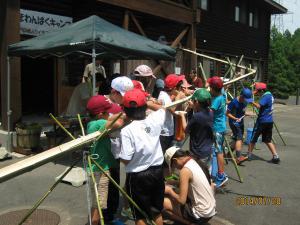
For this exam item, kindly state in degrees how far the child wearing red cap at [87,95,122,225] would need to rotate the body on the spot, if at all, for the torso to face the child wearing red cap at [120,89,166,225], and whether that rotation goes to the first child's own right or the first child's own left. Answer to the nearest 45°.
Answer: approximately 45° to the first child's own right

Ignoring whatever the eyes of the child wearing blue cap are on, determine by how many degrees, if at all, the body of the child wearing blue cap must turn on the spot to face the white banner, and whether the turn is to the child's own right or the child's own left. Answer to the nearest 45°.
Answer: approximately 135° to the child's own right

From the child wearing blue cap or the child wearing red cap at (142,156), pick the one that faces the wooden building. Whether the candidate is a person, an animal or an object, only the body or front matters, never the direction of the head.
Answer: the child wearing red cap

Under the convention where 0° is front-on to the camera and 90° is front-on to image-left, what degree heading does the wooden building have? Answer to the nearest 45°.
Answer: approximately 315°

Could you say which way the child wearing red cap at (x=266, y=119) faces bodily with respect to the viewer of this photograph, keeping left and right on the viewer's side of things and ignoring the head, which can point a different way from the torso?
facing to the left of the viewer

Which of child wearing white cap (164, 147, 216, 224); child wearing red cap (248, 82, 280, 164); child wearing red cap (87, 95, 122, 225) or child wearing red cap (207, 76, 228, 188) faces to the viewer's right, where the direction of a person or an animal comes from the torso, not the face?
child wearing red cap (87, 95, 122, 225)

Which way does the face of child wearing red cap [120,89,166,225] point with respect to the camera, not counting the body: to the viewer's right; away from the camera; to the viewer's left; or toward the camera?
away from the camera

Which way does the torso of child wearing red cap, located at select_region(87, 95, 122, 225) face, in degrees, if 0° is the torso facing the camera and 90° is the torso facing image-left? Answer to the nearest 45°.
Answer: approximately 270°

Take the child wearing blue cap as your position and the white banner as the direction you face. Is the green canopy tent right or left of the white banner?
left

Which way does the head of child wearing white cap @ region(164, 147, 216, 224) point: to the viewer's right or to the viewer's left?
to the viewer's left

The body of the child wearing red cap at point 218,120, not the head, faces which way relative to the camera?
to the viewer's left

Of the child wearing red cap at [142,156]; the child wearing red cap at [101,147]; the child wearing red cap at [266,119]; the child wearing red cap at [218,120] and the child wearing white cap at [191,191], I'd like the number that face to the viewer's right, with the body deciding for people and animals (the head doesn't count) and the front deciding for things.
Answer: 1

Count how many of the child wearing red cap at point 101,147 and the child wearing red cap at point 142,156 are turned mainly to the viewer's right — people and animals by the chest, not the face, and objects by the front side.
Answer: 1
